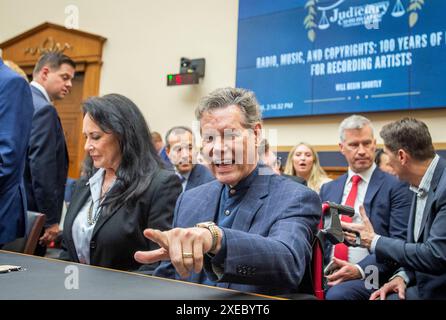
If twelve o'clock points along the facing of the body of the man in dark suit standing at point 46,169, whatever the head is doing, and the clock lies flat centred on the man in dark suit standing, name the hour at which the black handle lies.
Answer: The black handle is roughly at 2 o'clock from the man in dark suit standing.

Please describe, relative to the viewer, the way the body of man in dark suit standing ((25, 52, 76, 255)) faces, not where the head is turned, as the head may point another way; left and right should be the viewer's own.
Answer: facing to the right of the viewer

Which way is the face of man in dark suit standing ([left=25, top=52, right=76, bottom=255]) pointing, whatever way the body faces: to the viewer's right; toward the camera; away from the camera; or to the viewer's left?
to the viewer's right

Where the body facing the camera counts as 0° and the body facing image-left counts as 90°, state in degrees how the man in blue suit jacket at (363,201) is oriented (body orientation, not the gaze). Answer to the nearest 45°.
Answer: approximately 45°

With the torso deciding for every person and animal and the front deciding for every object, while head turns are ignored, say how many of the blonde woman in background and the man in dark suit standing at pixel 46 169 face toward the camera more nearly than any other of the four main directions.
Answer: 1

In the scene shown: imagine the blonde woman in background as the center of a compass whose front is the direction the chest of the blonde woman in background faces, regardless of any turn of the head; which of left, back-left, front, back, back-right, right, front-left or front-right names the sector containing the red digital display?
back-right

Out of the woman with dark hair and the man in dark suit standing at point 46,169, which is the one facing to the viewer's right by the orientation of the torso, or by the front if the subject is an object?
the man in dark suit standing

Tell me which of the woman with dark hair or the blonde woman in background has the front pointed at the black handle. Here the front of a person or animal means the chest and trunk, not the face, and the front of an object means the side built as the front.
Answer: the blonde woman in background
